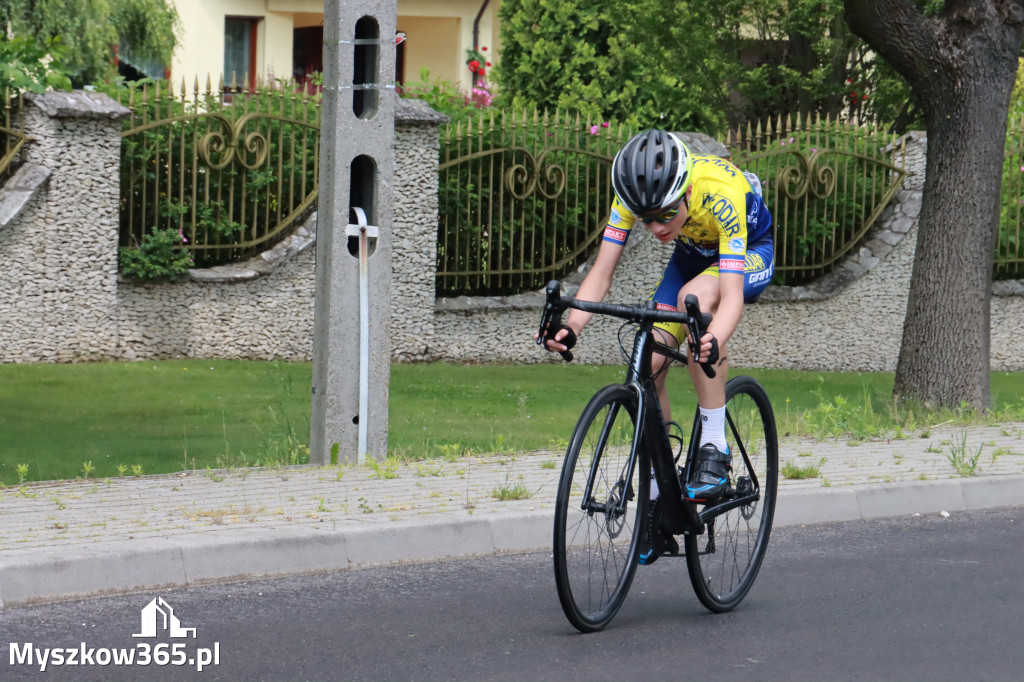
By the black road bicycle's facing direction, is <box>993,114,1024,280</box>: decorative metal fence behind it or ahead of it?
behind

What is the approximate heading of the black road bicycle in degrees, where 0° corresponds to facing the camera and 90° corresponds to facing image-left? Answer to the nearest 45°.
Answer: approximately 45°

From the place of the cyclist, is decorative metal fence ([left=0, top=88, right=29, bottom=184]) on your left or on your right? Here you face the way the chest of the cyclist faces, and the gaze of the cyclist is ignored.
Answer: on your right

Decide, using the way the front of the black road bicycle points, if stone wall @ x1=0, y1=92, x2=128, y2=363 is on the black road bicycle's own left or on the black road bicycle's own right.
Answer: on the black road bicycle's own right

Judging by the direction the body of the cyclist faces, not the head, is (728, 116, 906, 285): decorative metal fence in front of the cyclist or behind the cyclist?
behind

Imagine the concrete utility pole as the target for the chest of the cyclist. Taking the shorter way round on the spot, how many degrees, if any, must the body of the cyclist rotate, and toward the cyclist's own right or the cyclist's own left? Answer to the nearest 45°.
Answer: approximately 90° to the cyclist's own right

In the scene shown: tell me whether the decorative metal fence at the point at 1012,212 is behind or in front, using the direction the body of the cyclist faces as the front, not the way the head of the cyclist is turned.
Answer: behind

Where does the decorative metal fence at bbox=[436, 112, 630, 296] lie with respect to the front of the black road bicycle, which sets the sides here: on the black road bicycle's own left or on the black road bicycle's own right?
on the black road bicycle's own right

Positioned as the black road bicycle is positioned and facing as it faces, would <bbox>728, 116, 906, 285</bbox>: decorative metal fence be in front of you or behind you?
behind

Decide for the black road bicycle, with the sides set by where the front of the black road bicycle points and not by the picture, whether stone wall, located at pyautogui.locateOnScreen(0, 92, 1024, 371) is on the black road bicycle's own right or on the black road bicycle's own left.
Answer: on the black road bicycle's own right

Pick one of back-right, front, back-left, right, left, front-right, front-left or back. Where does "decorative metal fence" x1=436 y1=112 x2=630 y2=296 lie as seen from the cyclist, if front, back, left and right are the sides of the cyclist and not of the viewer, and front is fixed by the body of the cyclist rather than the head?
back-right

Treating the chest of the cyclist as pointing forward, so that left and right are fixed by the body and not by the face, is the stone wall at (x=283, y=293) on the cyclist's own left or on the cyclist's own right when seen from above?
on the cyclist's own right

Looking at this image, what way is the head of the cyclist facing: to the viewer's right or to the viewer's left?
to the viewer's left

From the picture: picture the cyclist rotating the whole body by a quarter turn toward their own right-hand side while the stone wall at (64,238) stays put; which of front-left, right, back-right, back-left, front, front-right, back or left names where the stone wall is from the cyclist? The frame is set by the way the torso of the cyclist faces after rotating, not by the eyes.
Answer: front

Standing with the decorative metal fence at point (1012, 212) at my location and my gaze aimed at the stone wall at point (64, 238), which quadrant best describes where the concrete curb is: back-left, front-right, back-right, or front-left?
front-left

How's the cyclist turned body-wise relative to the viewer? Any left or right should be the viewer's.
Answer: facing the viewer and to the left of the viewer
